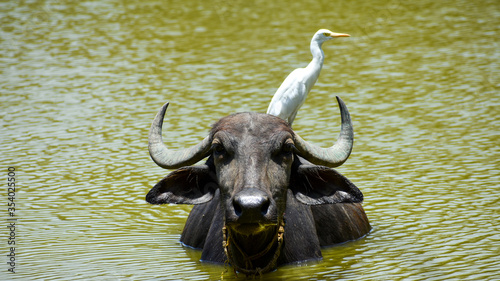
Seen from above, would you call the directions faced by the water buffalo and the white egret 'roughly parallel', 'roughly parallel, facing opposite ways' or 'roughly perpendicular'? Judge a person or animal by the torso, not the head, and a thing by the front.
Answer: roughly perpendicular

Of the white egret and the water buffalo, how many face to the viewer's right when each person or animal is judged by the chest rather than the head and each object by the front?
1

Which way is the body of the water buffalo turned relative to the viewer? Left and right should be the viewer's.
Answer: facing the viewer

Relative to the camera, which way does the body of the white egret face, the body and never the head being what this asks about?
to the viewer's right

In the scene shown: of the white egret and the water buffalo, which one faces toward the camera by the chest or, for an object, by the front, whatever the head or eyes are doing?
the water buffalo
